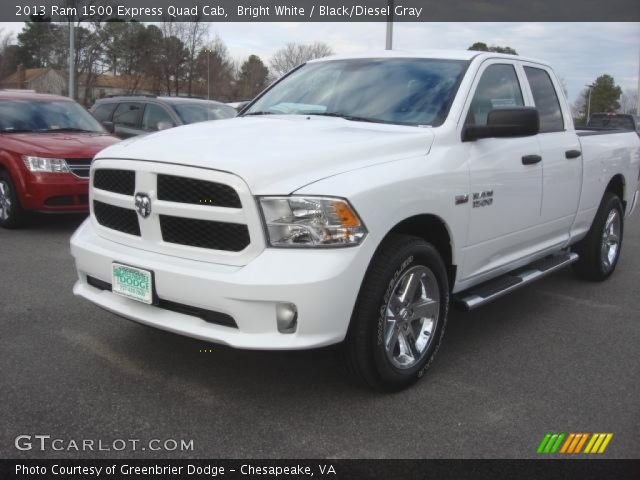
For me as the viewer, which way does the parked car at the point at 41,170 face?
facing the viewer and to the right of the viewer

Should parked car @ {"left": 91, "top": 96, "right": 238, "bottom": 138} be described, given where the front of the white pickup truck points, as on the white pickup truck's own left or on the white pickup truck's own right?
on the white pickup truck's own right

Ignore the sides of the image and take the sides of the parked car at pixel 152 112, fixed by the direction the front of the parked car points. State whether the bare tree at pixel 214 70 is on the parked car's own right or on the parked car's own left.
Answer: on the parked car's own left

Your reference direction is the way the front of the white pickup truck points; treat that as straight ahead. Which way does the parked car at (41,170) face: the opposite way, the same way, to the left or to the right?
to the left

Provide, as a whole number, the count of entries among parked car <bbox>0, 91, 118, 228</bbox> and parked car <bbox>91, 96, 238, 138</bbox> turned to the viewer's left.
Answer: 0

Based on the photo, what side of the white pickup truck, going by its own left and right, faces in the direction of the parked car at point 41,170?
right

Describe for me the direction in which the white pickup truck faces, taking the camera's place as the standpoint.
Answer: facing the viewer and to the left of the viewer

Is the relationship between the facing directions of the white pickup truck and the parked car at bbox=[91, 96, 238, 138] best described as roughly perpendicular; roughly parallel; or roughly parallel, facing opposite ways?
roughly perpendicular

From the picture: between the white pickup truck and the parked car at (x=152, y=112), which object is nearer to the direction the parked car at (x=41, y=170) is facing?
the white pickup truck

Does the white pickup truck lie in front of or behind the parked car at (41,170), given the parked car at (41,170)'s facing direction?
in front

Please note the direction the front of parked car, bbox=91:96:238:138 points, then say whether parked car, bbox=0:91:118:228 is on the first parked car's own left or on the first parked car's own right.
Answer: on the first parked car's own right

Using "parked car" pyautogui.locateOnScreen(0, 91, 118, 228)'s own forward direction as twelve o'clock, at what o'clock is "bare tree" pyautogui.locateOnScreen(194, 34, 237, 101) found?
The bare tree is roughly at 8 o'clock from the parked car.

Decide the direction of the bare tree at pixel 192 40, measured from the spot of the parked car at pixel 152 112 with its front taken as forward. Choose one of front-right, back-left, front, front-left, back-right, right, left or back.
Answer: back-left
